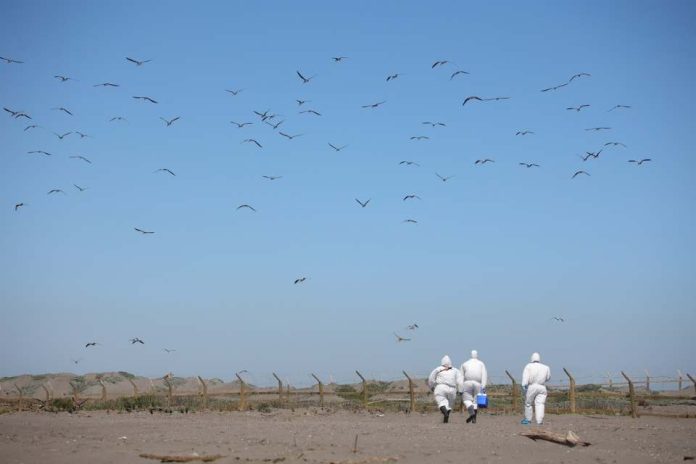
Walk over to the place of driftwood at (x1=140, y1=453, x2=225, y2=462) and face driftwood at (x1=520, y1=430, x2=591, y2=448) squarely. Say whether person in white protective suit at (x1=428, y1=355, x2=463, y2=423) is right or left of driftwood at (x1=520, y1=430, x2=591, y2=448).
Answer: left

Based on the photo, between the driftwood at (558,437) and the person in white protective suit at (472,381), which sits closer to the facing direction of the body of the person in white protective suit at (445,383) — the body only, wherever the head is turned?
the person in white protective suit

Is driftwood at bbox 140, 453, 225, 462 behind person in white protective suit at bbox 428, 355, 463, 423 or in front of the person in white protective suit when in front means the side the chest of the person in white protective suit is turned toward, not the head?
behind

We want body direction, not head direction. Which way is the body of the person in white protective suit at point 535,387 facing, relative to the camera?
away from the camera

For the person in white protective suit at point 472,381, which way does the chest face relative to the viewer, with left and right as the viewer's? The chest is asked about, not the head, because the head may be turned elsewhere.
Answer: facing away from the viewer

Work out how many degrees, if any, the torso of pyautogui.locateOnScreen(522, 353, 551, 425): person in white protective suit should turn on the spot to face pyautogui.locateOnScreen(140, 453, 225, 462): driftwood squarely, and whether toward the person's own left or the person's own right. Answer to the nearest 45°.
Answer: approximately 135° to the person's own left

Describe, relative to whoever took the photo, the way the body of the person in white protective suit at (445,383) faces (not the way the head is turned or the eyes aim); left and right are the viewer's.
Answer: facing away from the viewer

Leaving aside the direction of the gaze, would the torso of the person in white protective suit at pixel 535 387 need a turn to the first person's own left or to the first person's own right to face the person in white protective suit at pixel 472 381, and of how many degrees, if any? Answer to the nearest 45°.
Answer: approximately 90° to the first person's own left

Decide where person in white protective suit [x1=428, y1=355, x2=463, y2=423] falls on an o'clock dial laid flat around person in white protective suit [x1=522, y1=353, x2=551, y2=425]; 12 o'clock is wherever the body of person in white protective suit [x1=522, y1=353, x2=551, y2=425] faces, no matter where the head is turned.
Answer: person in white protective suit [x1=428, y1=355, x2=463, y2=423] is roughly at 9 o'clock from person in white protective suit [x1=522, y1=353, x2=551, y2=425].

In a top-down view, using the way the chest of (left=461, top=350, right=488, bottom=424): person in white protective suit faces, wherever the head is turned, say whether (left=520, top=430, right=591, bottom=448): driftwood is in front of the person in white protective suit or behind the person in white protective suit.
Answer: behind
